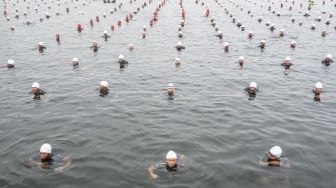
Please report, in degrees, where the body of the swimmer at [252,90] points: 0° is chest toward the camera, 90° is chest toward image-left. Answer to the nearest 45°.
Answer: approximately 0°

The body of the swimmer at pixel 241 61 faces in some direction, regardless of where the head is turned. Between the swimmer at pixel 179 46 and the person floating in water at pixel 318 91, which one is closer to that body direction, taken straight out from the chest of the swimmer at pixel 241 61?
the person floating in water

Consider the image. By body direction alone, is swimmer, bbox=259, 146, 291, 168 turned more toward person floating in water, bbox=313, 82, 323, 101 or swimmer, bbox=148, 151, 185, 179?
the swimmer

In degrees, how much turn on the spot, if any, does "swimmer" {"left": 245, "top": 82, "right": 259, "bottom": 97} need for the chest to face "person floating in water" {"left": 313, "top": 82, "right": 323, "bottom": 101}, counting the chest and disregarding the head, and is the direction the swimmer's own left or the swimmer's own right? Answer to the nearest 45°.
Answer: approximately 90° to the swimmer's own left

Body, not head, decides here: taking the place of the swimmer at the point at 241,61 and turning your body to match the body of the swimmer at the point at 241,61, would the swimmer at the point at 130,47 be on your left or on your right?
on your right

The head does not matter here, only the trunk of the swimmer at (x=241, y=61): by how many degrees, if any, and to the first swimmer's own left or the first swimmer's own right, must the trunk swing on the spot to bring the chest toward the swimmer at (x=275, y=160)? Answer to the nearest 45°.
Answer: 0° — they already face them

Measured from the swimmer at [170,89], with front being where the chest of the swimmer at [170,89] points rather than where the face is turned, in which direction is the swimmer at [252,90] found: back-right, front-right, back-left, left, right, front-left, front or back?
left

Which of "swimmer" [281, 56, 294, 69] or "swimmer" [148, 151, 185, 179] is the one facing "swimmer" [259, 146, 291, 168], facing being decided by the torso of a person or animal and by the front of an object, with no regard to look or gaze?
"swimmer" [281, 56, 294, 69]

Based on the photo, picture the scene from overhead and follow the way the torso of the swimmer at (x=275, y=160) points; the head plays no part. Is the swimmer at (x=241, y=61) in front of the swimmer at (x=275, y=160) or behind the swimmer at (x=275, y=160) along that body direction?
behind

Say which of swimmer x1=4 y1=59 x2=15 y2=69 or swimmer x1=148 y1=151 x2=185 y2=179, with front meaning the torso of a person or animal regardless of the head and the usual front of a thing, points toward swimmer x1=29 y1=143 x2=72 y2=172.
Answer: swimmer x1=4 y1=59 x2=15 y2=69

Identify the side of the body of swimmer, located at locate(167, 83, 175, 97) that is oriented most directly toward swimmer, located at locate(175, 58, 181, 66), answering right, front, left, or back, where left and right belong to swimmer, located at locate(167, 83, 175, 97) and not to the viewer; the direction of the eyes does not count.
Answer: back

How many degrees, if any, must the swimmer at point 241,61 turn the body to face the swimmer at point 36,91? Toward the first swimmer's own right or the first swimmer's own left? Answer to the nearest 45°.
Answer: approximately 45° to the first swimmer's own right
